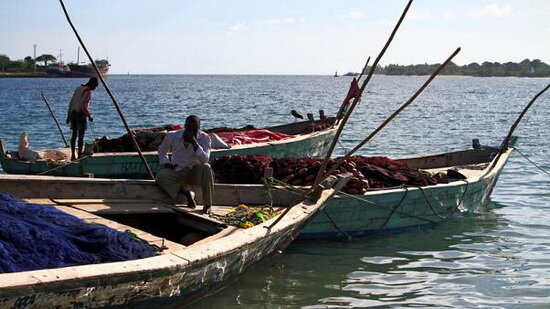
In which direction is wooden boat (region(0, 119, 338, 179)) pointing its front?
to the viewer's right

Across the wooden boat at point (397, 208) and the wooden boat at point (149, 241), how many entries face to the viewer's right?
2

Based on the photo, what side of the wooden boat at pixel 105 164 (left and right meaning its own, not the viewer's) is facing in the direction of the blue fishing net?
right

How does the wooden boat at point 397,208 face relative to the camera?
to the viewer's right

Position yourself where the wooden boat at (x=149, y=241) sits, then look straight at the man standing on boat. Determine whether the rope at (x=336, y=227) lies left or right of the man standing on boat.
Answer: right

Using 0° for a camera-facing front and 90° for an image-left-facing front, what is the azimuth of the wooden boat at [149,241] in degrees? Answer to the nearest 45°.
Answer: approximately 270°
